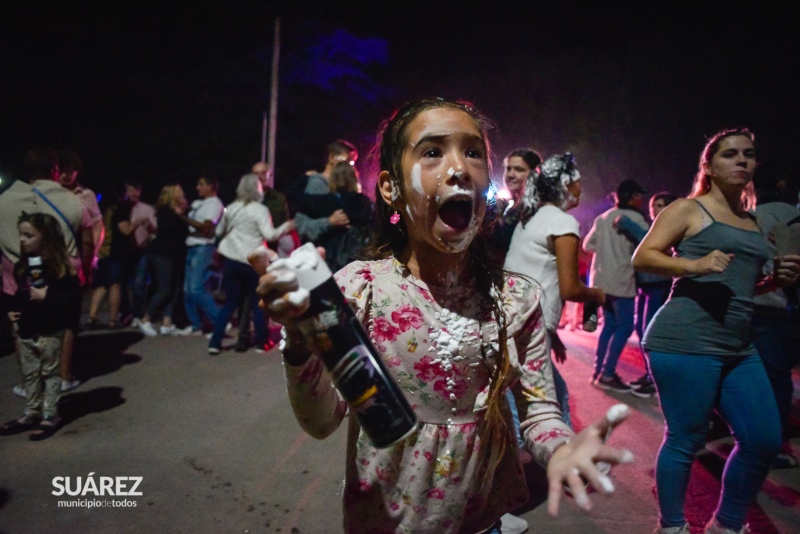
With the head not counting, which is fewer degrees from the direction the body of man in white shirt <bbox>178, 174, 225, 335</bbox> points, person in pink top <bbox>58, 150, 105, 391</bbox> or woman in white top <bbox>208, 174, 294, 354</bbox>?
the person in pink top

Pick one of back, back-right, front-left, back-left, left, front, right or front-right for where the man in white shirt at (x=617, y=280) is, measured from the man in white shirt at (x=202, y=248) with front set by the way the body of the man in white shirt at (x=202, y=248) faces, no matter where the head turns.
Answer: back-left

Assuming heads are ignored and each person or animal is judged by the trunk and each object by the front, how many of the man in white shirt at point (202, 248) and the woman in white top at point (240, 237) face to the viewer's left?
1
